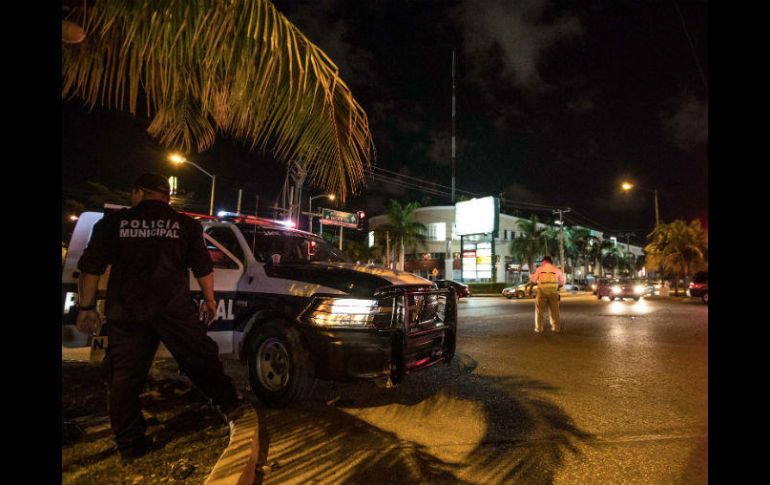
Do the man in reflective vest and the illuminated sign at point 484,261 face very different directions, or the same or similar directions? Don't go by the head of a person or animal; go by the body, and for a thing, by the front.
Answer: very different directions

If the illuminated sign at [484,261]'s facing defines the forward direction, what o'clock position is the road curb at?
The road curb is roughly at 12 o'clock from the illuminated sign.

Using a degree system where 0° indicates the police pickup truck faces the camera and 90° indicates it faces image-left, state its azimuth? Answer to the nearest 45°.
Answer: approximately 315°

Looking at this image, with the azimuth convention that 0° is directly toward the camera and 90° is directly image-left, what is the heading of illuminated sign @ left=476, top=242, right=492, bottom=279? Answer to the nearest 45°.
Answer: approximately 0°

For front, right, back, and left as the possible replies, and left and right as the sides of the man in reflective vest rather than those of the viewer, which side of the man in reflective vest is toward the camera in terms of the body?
back

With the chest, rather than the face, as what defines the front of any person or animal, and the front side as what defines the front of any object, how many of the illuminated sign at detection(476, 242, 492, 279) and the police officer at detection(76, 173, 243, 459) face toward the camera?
1

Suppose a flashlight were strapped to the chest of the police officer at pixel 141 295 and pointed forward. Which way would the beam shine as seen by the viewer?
away from the camera

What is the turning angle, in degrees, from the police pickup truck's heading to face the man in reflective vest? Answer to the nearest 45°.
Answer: approximately 90° to its left
